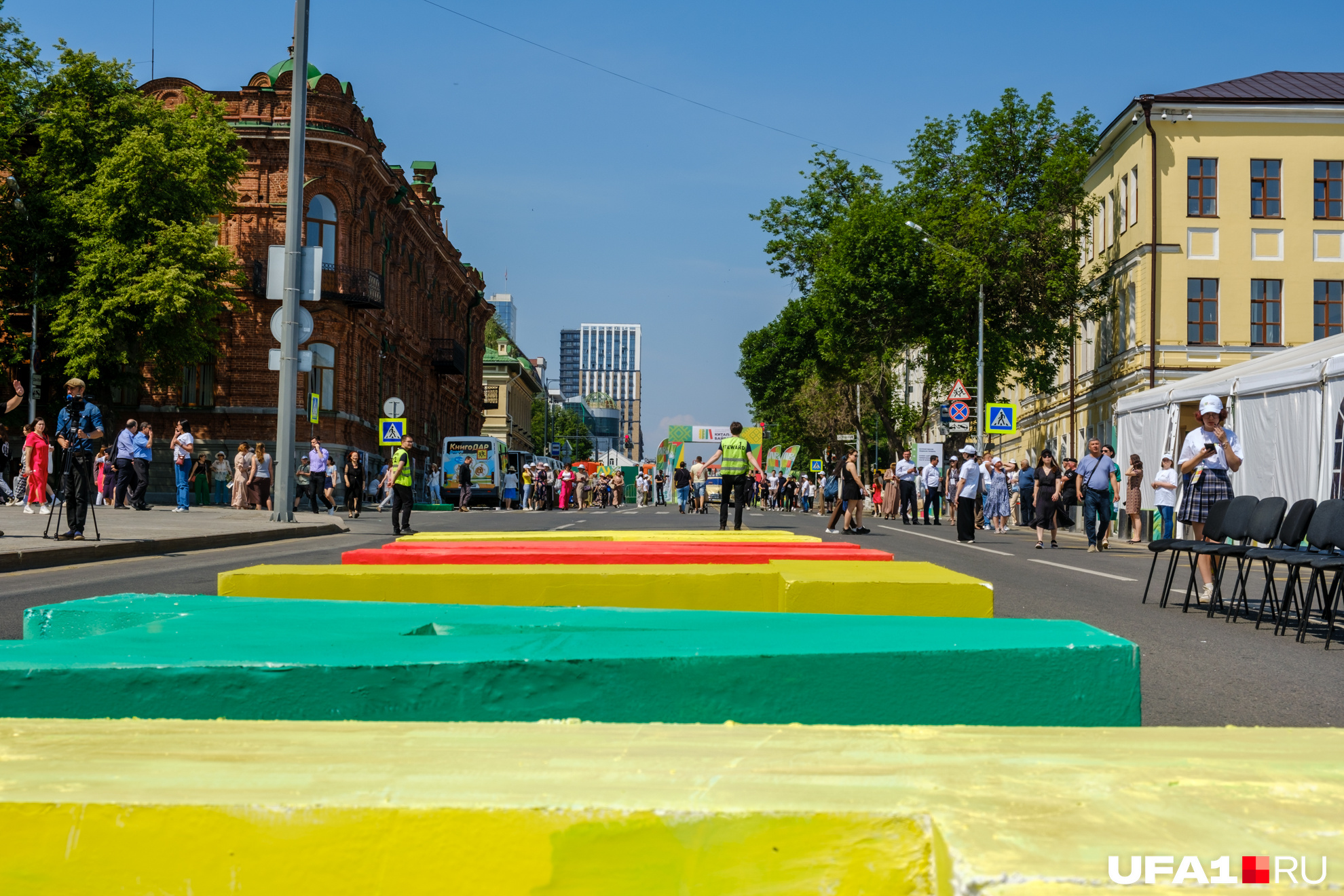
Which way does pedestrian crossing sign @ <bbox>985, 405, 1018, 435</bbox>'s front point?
toward the camera

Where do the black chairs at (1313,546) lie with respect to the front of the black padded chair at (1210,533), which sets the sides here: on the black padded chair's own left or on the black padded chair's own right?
on the black padded chair's own left

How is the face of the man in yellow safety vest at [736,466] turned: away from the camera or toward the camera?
away from the camera

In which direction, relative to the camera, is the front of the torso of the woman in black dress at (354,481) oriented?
toward the camera

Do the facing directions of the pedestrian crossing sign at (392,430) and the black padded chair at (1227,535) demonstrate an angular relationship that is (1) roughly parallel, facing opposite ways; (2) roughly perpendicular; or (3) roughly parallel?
roughly perpendicular

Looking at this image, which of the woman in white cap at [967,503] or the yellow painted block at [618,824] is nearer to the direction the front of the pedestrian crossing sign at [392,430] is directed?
the yellow painted block

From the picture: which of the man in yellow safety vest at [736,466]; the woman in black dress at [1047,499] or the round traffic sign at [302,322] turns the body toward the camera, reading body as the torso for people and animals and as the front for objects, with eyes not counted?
the woman in black dress

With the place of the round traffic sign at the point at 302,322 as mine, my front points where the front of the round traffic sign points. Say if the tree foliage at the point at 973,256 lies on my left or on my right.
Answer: on my right

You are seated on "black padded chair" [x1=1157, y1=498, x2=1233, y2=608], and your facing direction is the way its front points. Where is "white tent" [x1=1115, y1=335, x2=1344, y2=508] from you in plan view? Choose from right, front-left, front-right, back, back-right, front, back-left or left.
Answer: back-right
